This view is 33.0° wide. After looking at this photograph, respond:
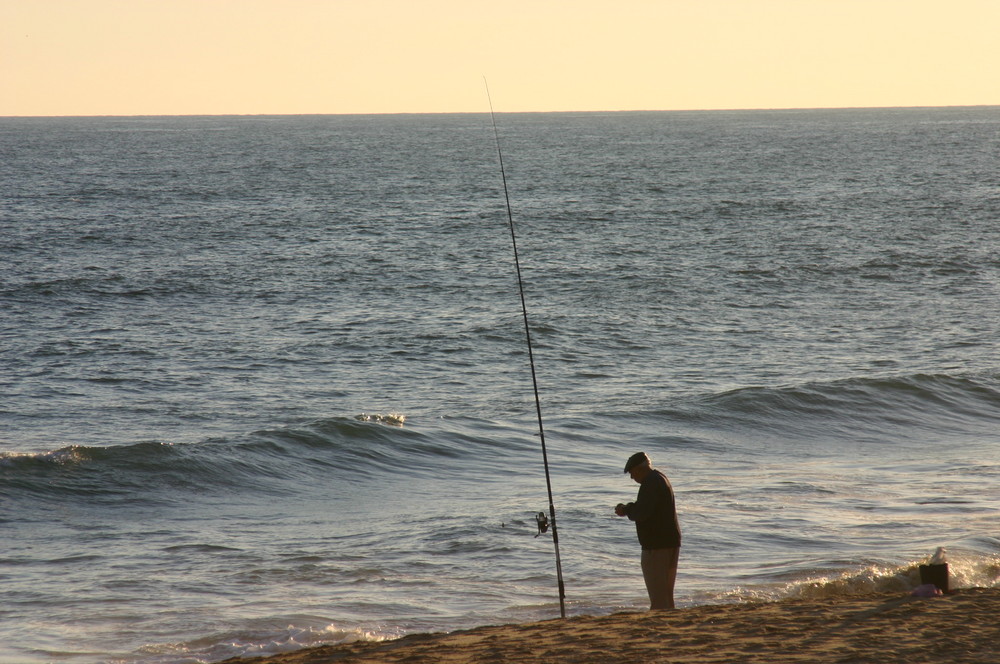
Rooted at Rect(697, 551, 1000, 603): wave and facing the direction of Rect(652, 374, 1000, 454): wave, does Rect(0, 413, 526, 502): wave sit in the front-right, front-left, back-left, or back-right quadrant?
front-left

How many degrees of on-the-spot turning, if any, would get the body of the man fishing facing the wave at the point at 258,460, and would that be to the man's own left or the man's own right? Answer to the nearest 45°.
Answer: approximately 45° to the man's own right

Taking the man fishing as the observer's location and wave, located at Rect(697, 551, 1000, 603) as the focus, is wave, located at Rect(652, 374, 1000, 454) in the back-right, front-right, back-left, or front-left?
front-left

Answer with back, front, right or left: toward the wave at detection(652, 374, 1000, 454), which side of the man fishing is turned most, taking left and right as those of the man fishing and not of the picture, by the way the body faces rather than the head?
right

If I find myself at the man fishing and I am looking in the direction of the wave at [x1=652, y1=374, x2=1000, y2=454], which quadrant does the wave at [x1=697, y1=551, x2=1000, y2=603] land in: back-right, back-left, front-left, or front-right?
front-right

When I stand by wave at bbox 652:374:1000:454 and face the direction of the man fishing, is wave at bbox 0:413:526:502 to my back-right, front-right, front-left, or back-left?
front-right

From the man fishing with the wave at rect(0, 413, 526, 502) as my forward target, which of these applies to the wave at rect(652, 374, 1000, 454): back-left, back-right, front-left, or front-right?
front-right

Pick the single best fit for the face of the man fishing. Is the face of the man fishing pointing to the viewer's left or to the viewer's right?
to the viewer's left

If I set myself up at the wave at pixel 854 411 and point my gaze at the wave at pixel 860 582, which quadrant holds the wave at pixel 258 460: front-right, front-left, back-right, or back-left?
front-right

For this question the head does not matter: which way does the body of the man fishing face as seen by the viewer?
to the viewer's left

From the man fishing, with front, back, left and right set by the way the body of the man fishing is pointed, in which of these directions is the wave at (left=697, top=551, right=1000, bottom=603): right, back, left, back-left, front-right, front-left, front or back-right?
back-right
